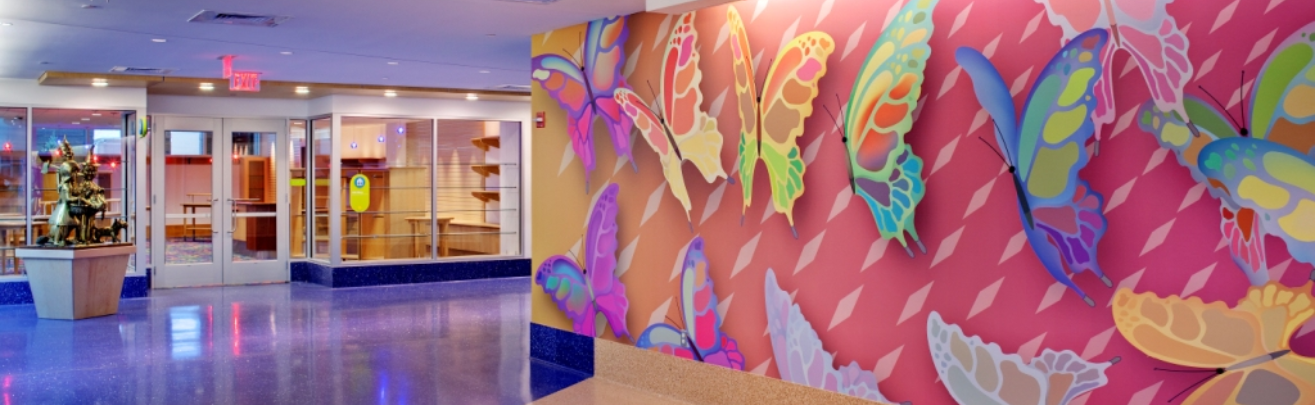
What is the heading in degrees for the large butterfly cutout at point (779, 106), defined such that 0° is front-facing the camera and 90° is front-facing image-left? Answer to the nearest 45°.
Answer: approximately 45°

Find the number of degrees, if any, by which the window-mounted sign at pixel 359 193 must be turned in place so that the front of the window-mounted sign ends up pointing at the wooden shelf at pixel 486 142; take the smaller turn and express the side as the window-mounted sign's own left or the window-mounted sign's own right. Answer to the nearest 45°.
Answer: approximately 90° to the window-mounted sign's own left

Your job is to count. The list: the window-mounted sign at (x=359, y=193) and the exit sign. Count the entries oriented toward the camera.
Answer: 2

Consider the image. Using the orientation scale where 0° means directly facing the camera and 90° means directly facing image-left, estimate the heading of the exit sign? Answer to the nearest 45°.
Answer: approximately 0°

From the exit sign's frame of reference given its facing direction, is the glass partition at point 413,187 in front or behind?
behind

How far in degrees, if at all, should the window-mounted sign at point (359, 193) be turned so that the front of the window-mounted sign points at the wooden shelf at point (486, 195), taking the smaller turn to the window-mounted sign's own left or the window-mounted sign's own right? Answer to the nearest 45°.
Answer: approximately 90° to the window-mounted sign's own left

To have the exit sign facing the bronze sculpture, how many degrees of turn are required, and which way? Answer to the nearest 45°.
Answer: approximately 135° to its right

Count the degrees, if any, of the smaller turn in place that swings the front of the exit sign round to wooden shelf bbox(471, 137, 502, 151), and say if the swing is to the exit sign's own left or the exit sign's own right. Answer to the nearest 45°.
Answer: approximately 135° to the exit sign's own left

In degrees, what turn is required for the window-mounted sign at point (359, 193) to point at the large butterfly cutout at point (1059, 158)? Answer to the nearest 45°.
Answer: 0° — it already faces it

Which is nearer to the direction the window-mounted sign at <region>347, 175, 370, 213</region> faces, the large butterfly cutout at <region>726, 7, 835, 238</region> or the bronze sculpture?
the large butterfly cutout

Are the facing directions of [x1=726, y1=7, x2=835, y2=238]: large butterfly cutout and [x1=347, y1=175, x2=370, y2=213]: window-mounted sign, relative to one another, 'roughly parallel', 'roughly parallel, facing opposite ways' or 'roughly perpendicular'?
roughly perpendicular

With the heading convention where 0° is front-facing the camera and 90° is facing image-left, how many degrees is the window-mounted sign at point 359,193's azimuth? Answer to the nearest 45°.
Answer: approximately 0°

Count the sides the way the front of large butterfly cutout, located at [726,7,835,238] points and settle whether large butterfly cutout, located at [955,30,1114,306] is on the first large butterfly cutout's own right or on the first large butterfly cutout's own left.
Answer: on the first large butterfly cutout's own left
